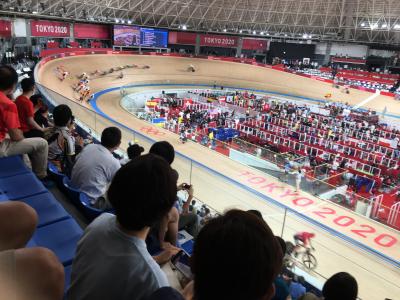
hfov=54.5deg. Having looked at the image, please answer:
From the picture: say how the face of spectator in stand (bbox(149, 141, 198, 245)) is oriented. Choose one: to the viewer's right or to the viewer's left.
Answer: to the viewer's right

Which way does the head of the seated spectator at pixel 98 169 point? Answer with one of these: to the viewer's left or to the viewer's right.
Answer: to the viewer's right

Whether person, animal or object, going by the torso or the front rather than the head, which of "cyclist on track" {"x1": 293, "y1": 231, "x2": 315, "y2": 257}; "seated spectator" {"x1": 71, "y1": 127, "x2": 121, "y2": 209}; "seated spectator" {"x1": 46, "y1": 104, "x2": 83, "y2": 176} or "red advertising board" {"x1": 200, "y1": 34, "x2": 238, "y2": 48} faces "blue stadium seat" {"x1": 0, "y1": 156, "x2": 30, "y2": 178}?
the red advertising board

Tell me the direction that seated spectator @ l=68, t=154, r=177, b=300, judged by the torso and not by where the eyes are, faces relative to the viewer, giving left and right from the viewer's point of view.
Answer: facing away from the viewer and to the right of the viewer

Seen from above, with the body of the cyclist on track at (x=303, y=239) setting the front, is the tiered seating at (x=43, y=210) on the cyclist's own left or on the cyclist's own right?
on the cyclist's own right

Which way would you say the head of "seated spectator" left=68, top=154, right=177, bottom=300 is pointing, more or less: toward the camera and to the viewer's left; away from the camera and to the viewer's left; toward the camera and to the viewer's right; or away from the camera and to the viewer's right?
away from the camera and to the viewer's right

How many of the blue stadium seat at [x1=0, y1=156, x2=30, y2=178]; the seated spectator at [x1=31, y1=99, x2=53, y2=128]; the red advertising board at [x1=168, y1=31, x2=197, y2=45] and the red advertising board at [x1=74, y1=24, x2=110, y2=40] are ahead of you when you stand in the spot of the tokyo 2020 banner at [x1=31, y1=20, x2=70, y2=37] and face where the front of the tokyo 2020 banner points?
2

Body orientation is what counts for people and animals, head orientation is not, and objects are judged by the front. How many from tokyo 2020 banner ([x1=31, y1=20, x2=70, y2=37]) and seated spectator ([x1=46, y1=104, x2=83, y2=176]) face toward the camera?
1

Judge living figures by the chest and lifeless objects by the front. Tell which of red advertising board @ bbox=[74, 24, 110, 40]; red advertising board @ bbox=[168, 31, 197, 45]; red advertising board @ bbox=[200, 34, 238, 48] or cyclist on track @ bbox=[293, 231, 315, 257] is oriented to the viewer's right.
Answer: the cyclist on track

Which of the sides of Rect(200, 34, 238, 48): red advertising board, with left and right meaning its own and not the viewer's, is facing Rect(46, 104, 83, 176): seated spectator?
front

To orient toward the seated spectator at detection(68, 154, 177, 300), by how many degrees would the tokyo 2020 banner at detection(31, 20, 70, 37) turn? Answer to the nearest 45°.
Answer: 0° — it already faces them

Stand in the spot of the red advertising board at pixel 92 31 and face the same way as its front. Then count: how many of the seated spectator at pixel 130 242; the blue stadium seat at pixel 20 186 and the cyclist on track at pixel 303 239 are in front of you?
3

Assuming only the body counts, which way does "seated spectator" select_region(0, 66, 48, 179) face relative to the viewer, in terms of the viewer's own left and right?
facing to the right of the viewer

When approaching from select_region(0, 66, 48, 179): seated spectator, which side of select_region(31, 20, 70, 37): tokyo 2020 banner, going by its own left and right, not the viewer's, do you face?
front

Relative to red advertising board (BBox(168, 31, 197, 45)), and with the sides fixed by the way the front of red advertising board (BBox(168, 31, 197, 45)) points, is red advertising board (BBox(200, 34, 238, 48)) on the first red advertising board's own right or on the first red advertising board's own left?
on the first red advertising board's own left

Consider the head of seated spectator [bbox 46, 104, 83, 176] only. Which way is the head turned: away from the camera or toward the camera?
away from the camera
